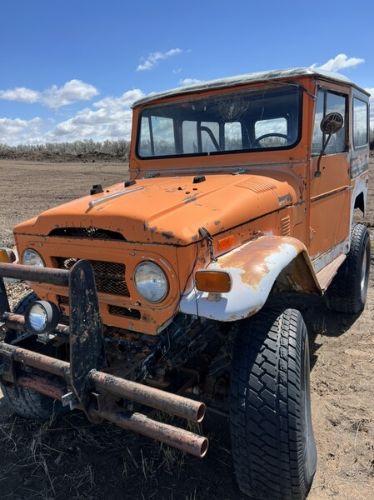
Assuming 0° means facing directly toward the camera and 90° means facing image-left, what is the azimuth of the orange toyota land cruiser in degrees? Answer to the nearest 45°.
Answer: approximately 45°
